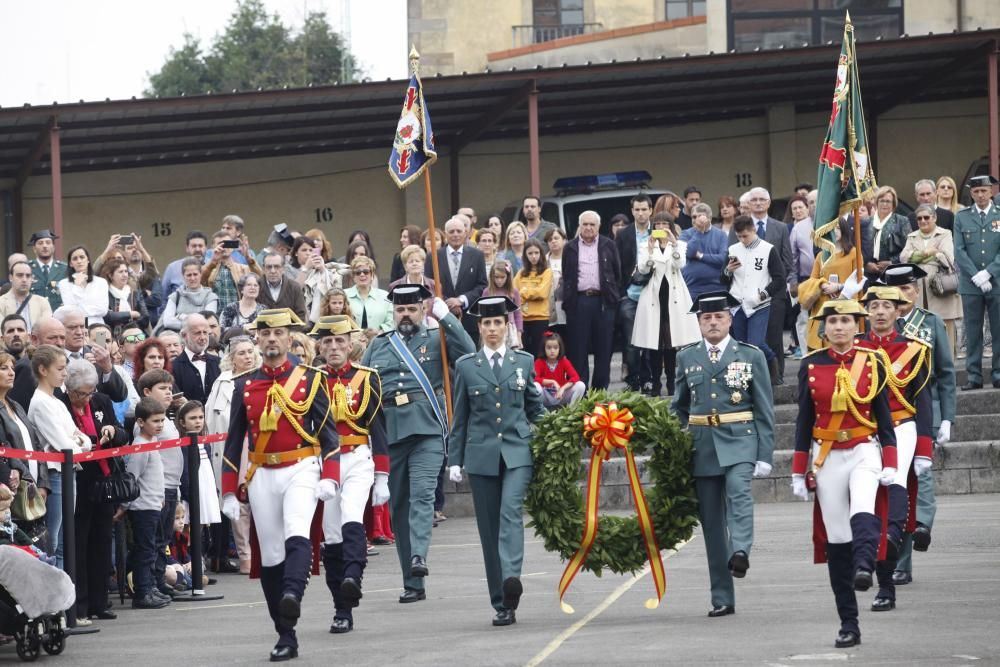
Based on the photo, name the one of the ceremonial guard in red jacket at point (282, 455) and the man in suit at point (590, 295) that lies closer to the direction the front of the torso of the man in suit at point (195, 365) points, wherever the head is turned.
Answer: the ceremonial guard in red jacket

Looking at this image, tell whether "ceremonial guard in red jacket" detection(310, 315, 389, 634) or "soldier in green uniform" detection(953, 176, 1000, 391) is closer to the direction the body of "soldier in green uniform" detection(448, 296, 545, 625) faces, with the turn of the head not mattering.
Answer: the ceremonial guard in red jacket

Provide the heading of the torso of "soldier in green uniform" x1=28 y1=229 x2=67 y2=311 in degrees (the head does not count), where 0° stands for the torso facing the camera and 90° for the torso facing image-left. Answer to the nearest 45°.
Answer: approximately 0°

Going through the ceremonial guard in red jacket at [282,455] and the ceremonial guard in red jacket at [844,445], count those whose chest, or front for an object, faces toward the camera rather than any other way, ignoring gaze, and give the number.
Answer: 2

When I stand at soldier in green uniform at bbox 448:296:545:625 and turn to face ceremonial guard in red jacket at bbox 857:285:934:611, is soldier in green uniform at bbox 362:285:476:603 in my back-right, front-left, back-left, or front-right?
back-left

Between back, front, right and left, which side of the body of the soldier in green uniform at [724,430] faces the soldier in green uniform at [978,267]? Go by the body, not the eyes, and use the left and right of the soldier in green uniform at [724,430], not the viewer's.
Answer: back

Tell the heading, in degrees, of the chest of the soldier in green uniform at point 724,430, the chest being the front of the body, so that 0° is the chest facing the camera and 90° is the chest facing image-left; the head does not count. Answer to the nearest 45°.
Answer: approximately 0°

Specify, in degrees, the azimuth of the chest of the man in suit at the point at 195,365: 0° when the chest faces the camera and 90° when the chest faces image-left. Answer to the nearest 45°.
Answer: approximately 315°
